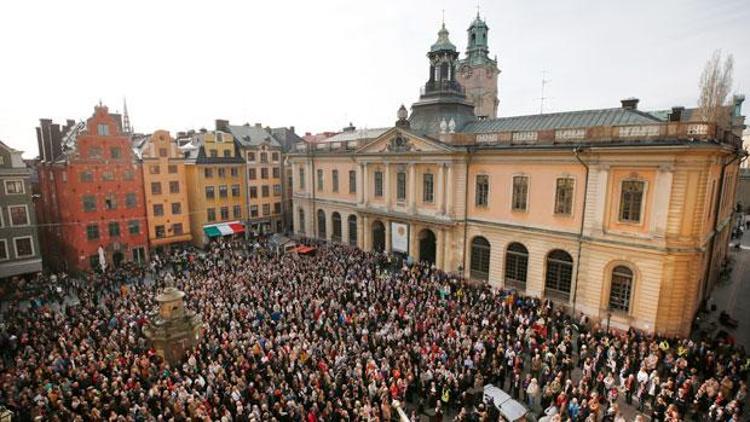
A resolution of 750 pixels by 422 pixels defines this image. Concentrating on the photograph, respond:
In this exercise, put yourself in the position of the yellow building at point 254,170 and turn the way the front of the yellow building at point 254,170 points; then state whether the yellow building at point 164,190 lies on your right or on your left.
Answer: on your right

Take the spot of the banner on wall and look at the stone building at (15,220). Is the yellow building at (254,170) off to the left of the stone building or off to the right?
right

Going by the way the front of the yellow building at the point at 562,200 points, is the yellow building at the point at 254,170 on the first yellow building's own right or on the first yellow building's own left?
on the first yellow building's own right

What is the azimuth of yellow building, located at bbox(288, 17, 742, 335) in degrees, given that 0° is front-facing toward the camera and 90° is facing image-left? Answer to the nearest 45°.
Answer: approximately 45°

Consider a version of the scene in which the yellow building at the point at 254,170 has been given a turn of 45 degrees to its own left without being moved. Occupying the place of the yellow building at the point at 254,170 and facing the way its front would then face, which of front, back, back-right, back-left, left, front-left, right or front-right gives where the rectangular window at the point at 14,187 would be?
right

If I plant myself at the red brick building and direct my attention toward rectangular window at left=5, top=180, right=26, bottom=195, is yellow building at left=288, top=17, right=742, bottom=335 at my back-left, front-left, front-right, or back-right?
back-left

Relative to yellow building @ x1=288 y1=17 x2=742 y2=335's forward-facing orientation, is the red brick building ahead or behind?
ahead

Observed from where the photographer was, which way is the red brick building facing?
facing the viewer and to the right of the viewer

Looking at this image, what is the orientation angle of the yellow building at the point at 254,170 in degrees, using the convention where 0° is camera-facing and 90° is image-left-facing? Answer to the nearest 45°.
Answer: approximately 0°

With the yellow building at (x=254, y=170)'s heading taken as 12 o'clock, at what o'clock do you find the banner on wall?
The banner on wall is roughly at 11 o'clock from the yellow building.

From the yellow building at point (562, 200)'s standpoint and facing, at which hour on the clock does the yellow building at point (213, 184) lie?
the yellow building at point (213, 184) is roughly at 2 o'clock from the yellow building at point (562, 200).

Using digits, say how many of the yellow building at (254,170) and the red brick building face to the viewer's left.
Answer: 0

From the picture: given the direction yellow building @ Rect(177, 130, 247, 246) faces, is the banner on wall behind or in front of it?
in front

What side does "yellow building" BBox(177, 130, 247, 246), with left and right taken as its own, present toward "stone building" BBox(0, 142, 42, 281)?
right

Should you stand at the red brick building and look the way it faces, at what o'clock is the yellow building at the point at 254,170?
The yellow building is roughly at 10 o'clock from the red brick building.
